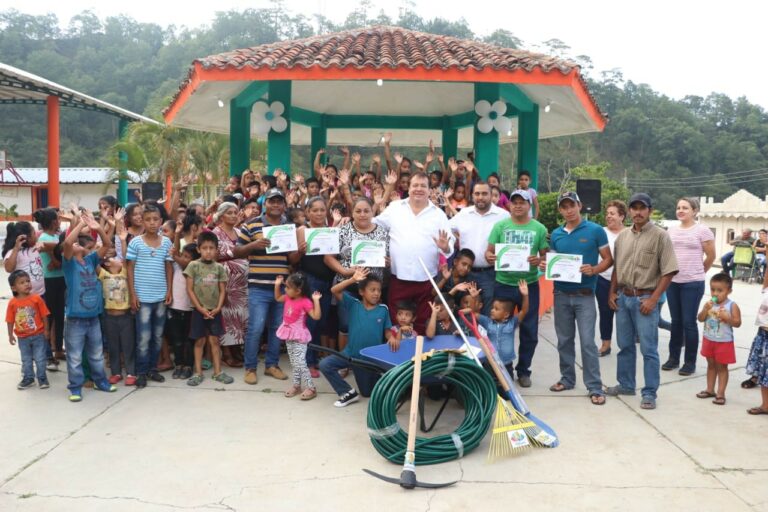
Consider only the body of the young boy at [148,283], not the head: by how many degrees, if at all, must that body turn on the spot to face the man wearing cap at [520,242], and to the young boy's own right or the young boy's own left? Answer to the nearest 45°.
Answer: approximately 90° to the young boy's own left

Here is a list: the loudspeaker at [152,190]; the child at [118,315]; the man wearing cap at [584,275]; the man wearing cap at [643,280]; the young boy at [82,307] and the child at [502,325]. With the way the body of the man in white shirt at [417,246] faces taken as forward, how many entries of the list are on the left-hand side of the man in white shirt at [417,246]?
3

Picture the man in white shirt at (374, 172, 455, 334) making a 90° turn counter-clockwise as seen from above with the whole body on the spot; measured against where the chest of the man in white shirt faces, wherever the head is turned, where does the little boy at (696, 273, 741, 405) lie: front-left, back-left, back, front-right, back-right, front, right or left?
front

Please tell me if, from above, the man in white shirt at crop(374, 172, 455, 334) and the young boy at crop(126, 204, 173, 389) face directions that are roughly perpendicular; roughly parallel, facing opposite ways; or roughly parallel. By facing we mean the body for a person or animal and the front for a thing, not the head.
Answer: roughly parallel

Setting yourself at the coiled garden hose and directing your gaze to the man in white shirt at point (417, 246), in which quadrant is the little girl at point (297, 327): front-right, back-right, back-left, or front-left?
front-left

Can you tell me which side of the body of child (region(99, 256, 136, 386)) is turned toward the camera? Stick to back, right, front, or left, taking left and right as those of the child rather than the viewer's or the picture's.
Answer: front

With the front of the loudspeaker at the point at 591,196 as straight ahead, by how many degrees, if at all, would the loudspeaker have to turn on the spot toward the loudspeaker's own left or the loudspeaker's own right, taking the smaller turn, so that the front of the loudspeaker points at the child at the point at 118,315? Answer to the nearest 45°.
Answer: approximately 45° to the loudspeaker's own right

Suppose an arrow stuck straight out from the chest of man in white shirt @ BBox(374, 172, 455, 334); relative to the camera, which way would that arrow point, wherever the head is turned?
toward the camera

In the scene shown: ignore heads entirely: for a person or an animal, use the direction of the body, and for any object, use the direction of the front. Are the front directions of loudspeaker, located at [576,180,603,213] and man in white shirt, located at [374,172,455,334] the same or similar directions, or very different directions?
same or similar directions

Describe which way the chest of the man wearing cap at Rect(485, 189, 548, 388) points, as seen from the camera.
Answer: toward the camera

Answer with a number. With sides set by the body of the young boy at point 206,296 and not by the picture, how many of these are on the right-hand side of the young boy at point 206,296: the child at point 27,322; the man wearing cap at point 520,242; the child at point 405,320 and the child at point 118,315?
2

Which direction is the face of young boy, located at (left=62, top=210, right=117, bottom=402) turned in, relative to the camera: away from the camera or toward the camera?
toward the camera

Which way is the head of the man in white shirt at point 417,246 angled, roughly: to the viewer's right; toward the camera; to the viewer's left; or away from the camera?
toward the camera

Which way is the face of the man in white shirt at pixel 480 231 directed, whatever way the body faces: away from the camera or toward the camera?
toward the camera
